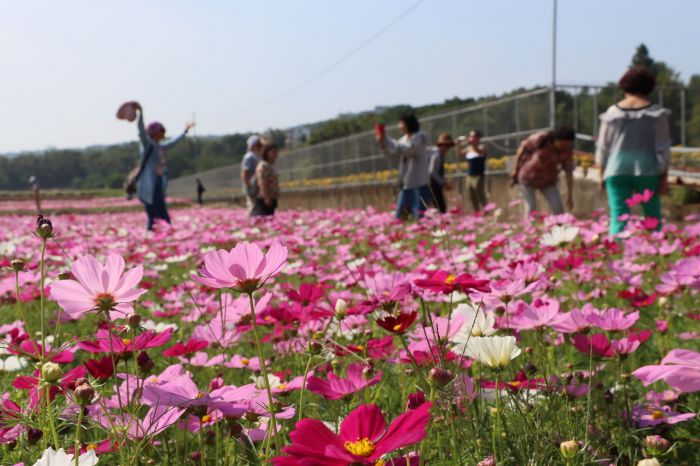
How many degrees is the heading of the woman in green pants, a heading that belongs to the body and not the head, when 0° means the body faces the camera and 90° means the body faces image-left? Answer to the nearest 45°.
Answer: approximately 180°

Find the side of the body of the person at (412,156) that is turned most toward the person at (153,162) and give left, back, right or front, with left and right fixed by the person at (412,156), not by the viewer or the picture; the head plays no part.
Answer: front

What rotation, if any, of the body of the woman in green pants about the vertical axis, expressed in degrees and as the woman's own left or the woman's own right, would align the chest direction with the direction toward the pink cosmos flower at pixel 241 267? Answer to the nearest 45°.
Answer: approximately 180°

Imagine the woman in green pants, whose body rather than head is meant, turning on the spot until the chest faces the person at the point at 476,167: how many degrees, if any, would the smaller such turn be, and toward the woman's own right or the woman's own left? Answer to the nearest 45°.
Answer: approximately 45° to the woman's own left

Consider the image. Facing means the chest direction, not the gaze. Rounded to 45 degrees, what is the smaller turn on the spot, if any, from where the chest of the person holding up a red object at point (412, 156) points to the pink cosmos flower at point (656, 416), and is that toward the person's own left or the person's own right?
approximately 90° to the person's own left

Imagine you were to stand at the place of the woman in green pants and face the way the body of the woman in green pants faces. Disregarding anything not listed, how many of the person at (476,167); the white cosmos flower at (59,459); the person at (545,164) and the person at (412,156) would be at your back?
1

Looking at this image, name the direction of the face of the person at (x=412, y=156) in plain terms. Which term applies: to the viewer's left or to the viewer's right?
to the viewer's left

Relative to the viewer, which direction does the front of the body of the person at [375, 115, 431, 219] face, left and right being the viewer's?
facing to the left of the viewer

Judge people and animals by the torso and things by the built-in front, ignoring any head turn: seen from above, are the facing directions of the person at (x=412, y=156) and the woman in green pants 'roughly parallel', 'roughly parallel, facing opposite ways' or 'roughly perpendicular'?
roughly perpendicular

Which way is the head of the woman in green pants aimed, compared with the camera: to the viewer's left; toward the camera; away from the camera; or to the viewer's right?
away from the camera

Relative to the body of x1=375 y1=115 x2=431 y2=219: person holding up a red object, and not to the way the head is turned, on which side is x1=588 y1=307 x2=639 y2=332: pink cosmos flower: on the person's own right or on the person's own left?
on the person's own left

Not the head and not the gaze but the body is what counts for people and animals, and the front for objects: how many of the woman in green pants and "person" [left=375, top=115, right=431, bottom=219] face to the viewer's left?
1

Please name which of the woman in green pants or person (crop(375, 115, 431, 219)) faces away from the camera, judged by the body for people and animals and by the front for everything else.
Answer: the woman in green pants
